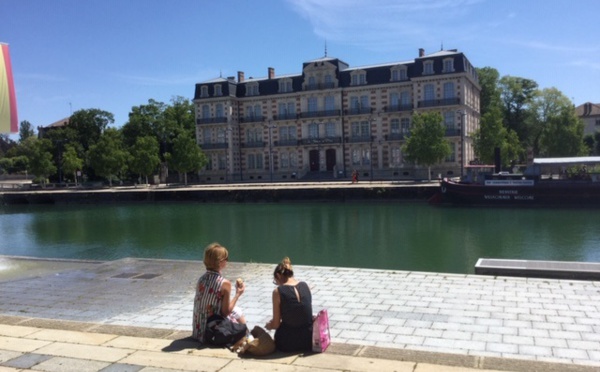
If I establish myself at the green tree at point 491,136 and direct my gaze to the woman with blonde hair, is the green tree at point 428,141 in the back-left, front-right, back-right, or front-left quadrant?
front-right

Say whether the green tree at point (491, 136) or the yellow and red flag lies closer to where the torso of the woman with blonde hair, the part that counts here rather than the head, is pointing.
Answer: the green tree

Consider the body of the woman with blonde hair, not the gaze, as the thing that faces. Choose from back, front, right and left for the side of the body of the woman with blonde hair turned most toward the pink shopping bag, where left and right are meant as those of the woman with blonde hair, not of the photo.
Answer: right

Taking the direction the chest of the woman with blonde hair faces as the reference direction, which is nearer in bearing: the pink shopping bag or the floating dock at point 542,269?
the floating dock

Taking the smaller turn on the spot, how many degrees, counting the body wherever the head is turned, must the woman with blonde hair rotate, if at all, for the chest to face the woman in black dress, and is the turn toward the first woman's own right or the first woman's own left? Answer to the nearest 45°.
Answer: approximately 90° to the first woman's own right

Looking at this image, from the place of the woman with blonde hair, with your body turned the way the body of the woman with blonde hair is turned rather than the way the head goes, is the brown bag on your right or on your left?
on your right

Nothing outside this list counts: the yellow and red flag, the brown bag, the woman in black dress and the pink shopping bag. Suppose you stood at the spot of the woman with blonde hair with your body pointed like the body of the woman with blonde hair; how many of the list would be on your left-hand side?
1

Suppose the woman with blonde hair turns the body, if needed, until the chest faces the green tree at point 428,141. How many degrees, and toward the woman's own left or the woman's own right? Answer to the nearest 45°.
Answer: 0° — they already face it

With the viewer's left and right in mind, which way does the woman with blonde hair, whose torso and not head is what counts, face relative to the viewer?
facing away from the viewer and to the right of the viewer

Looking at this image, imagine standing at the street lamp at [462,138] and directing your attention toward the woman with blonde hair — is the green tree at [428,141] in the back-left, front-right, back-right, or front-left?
front-right

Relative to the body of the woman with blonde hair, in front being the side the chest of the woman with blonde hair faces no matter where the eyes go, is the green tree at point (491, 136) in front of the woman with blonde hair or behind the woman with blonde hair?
in front

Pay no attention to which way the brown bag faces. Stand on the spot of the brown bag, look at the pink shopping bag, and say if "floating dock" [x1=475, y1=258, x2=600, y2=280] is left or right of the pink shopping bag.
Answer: left

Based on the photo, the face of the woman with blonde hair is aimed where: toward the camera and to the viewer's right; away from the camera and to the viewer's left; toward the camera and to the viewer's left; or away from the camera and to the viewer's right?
away from the camera and to the viewer's right

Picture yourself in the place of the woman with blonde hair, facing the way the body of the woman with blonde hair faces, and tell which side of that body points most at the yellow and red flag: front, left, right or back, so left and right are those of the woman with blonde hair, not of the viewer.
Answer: left

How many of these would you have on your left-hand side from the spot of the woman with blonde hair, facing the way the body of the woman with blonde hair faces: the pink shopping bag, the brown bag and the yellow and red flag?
1

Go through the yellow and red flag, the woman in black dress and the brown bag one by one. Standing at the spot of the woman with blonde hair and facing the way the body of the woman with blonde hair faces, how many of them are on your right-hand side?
2
